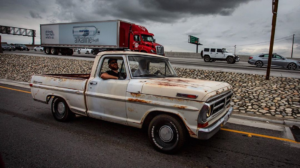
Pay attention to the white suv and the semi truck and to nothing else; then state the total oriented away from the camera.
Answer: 0

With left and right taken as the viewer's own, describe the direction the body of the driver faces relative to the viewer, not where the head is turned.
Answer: facing the viewer and to the right of the viewer

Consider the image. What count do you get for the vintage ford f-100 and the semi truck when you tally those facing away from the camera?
0

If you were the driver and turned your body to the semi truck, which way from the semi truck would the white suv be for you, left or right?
right

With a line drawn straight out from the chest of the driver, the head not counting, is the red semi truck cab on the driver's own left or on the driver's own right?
on the driver's own left

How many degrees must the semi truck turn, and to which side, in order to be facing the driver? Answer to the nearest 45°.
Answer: approximately 45° to its right

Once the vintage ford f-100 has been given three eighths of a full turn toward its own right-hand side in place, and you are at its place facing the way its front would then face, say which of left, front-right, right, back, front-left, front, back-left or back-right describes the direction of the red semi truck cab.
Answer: right
